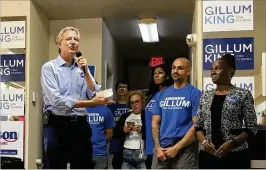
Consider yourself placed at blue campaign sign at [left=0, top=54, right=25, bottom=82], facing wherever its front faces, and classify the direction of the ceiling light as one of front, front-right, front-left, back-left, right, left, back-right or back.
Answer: left

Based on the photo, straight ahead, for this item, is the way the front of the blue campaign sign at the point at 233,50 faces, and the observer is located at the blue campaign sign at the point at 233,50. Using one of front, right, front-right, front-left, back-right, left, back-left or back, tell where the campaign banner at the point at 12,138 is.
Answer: right

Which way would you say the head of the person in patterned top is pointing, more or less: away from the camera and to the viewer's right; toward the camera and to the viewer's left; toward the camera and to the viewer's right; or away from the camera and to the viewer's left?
toward the camera and to the viewer's left

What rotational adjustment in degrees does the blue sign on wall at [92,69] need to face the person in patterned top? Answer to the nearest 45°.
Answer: approximately 45° to its left

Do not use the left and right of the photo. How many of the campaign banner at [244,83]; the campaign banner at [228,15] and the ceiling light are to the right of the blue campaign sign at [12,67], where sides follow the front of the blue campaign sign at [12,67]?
0

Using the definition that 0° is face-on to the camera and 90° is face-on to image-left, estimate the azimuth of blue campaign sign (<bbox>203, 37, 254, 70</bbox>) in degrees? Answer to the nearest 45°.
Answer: approximately 0°

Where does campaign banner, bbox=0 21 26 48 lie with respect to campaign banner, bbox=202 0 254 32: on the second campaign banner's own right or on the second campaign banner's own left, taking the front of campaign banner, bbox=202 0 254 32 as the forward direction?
on the second campaign banner's own right

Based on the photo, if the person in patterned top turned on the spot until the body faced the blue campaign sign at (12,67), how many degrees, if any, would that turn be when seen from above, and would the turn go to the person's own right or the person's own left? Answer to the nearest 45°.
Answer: approximately 45° to the person's own right

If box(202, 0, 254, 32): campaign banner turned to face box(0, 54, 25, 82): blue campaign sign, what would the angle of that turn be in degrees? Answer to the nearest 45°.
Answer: approximately 90° to its right

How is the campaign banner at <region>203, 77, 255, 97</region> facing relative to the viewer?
toward the camera

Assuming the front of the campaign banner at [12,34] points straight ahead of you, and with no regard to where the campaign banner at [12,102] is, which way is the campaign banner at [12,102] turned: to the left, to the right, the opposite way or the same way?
the same way
